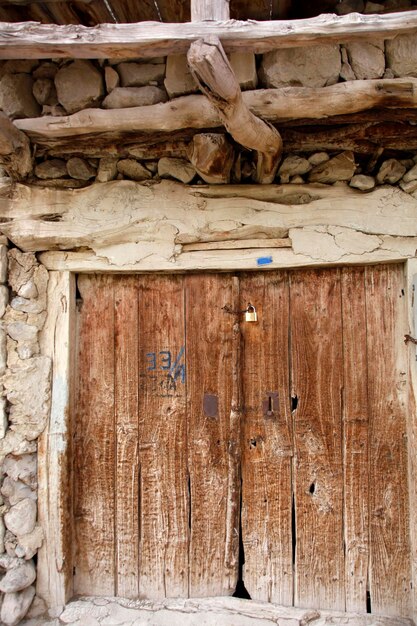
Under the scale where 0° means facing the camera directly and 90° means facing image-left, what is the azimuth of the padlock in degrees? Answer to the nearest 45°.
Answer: approximately 0°

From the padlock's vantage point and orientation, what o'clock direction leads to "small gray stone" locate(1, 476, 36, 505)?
The small gray stone is roughly at 3 o'clock from the padlock.

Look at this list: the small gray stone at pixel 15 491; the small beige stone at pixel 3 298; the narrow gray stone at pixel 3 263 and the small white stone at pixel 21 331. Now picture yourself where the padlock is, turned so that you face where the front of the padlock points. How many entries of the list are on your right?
4

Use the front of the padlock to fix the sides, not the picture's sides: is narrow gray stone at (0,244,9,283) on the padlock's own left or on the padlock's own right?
on the padlock's own right

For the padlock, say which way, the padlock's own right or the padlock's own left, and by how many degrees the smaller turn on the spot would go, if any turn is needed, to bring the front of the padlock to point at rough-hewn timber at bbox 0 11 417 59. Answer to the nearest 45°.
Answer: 0° — it already faces it
